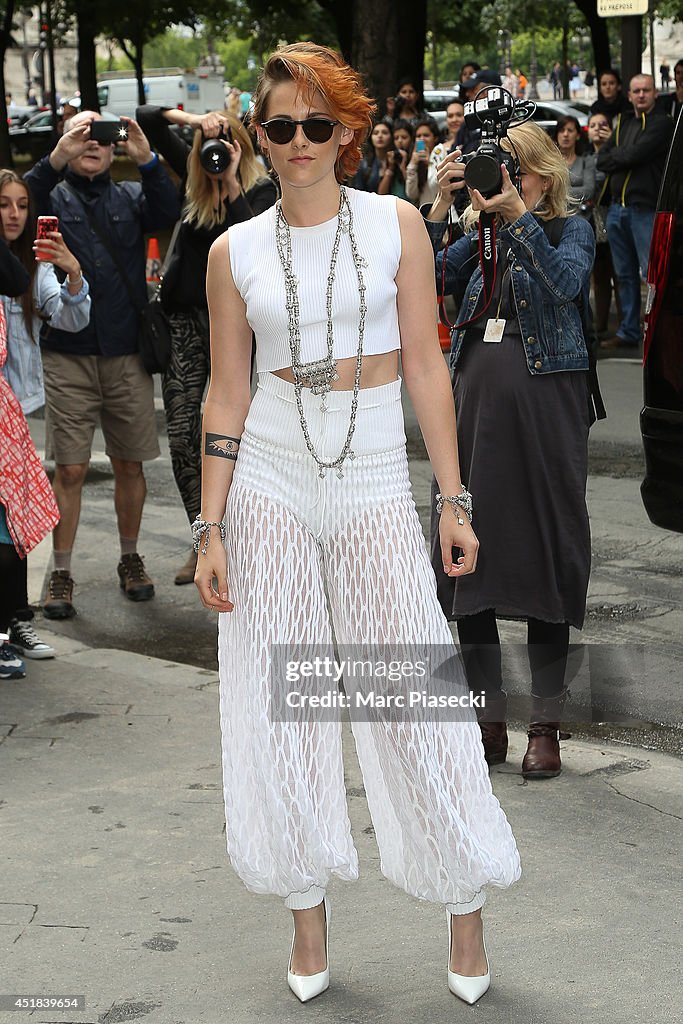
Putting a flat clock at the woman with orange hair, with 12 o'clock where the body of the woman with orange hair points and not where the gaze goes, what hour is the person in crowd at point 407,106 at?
The person in crowd is roughly at 6 o'clock from the woman with orange hair.

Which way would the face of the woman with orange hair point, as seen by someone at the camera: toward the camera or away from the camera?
toward the camera

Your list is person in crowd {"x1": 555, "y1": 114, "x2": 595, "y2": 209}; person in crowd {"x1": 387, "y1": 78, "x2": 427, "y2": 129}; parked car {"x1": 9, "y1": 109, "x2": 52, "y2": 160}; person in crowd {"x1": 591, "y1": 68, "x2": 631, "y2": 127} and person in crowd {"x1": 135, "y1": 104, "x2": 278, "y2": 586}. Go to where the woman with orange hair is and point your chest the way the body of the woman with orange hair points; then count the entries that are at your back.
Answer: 5

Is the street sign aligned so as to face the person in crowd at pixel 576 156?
yes

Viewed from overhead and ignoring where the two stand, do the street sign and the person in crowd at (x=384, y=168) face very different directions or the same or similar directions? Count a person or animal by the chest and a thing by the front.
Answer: same or similar directions

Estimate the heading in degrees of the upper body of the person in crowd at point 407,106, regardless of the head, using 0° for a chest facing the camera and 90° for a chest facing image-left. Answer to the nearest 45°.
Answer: approximately 0°

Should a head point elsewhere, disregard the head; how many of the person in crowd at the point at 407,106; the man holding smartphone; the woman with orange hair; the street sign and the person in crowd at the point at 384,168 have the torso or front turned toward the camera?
5

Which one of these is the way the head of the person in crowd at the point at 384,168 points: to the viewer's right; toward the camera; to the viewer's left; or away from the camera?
toward the camera

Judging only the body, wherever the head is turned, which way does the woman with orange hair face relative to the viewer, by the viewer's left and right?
facing the viewer

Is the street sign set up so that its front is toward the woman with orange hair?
yes

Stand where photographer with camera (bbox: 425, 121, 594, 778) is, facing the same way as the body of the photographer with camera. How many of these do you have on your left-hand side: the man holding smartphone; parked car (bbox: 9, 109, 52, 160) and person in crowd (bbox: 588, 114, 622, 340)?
0

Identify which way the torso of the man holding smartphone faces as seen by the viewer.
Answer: toward the camera

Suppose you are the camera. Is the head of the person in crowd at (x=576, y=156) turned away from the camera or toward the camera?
toward the camera

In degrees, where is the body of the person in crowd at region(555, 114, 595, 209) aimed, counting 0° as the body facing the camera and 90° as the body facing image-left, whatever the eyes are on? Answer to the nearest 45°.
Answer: approximately 45°

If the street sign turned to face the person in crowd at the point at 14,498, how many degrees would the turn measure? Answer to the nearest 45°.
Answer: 0° — it already faces them

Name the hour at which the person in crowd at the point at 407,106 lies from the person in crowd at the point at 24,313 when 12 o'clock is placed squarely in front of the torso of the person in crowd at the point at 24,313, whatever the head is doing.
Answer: the person in crowd at the point at 407,106 is roughly at 8 o'clock from the person in crowd at the point at 24,313.
